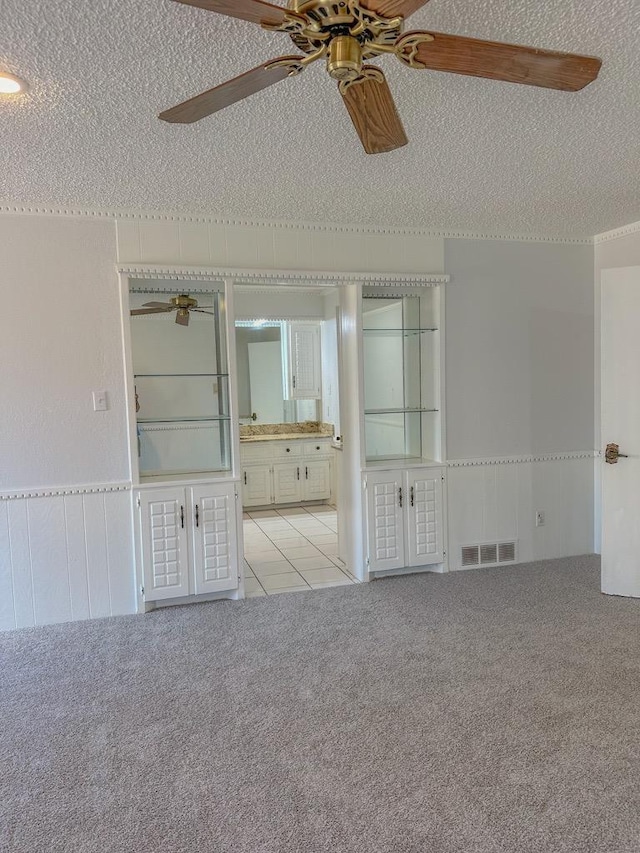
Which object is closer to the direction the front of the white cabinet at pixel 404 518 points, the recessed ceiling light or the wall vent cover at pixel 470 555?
the recessed ceiling light

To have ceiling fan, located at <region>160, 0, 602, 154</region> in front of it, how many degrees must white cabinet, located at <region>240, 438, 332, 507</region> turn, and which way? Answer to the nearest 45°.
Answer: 0° — it already faces it

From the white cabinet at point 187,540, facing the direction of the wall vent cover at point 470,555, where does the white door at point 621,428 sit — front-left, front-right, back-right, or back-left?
front-right

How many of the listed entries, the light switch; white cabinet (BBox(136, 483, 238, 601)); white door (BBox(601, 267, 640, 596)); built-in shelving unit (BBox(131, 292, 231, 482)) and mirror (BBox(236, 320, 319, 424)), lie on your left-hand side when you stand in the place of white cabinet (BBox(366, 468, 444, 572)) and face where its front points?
1

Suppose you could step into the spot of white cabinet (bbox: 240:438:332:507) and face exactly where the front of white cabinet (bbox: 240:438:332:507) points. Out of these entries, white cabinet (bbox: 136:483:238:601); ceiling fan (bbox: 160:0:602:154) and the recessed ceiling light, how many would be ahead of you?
3

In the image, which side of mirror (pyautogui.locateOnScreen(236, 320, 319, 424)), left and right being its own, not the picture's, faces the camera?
front

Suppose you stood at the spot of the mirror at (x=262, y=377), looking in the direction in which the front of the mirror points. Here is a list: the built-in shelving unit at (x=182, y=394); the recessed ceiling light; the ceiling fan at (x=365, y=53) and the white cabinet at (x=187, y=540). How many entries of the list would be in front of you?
4

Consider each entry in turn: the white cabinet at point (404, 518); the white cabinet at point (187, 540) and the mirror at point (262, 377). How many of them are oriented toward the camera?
3

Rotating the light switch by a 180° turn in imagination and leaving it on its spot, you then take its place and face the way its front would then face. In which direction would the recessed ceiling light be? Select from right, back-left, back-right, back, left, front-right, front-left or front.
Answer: back

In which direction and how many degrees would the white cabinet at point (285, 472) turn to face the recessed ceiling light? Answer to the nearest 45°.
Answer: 0° — it already faces it

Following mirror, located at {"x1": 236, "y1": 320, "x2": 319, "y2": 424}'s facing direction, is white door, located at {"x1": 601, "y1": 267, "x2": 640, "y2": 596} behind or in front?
in front

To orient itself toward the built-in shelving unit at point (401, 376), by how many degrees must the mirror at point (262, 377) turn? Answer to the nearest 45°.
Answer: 0° — it already faces it

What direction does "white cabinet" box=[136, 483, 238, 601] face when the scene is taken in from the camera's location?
facing the viewer

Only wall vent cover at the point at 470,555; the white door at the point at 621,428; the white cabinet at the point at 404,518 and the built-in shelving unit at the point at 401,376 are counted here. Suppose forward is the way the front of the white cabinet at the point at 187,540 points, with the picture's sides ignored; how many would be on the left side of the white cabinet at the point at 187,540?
4

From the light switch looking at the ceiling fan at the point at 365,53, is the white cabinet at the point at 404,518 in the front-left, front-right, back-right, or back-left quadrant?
front-left
